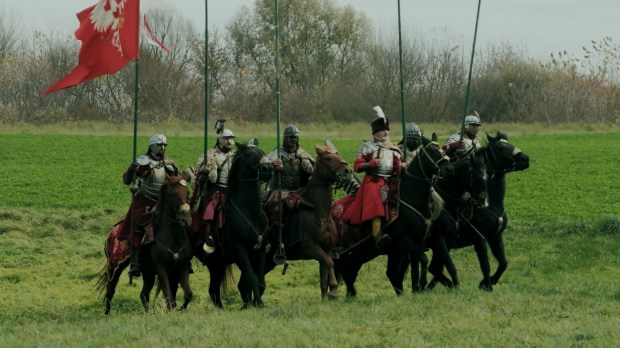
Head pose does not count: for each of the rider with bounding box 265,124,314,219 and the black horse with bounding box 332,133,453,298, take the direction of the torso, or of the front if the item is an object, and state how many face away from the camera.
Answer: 0

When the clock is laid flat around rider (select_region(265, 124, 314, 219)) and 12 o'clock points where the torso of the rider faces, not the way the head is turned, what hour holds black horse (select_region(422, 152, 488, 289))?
The black horse is roughly at 9 o'clock from the rider.

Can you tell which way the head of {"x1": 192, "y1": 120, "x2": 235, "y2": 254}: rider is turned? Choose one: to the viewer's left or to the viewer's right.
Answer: to the viewer's right

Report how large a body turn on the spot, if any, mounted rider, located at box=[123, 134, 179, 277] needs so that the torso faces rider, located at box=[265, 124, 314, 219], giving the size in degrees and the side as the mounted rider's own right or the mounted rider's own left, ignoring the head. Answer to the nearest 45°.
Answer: approximately 45° to the mounted rider's own left

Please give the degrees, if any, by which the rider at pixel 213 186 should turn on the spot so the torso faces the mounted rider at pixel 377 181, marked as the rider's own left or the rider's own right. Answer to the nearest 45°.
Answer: approximately 45° to the rider's own left

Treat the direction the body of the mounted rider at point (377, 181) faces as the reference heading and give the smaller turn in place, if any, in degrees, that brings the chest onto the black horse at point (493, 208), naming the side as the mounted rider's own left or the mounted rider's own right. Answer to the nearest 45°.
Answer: approximately 45° to the mounted rider's own left

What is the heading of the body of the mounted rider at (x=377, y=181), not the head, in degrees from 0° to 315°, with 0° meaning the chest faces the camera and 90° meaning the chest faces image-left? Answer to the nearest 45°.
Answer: approximately 315°
